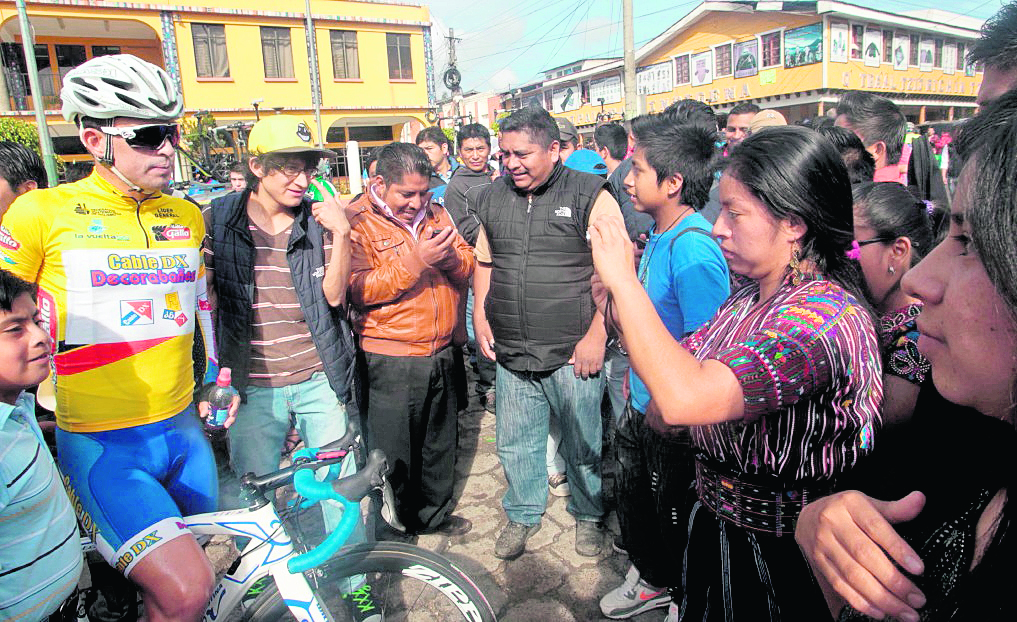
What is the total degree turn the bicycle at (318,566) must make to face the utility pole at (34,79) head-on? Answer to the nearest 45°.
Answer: approximately 90° to its left

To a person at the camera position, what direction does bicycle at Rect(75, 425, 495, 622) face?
facing to the right of the viewer

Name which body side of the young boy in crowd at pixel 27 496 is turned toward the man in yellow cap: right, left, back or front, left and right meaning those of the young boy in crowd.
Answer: left

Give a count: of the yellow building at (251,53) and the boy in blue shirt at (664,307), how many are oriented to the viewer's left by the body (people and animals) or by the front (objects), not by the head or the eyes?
1

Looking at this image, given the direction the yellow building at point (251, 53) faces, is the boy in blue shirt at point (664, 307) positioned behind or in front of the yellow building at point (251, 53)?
in front

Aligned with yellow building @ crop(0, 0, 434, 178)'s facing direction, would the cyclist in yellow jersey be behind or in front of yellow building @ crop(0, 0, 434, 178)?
in front

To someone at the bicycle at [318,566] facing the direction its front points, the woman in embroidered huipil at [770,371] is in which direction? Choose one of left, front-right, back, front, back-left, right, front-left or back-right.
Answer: front-right

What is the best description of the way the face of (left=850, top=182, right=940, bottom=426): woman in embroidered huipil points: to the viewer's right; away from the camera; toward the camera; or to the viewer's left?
to the viewer's left

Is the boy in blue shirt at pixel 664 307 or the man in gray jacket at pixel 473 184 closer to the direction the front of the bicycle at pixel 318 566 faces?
the boy in blue shirt

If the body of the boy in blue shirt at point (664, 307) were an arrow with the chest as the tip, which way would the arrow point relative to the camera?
to the viewer's left

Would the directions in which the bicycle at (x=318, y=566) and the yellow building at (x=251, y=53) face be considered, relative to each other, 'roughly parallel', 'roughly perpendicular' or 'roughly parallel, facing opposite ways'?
roughly perpendicular

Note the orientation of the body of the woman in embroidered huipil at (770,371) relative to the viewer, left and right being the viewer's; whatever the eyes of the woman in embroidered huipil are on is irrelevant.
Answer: facing to the left of the viewer

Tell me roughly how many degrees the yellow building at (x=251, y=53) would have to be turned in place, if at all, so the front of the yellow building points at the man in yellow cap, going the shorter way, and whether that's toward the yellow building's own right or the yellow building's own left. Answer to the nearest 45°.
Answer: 0° — it already faces them
